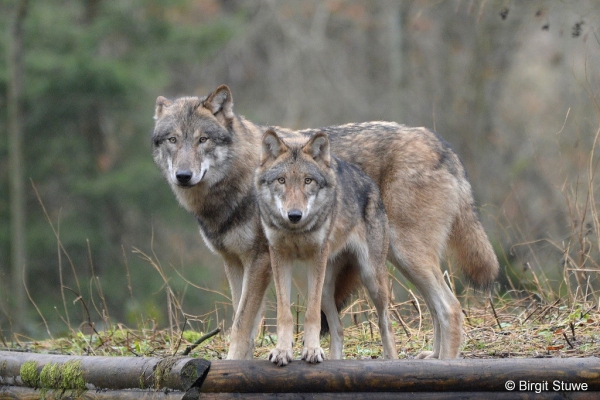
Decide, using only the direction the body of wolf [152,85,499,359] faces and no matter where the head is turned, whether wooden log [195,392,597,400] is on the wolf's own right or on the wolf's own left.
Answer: on the wolf's own left

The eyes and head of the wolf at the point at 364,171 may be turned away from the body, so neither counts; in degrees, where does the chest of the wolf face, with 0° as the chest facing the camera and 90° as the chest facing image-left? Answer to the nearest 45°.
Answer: approximately 90°

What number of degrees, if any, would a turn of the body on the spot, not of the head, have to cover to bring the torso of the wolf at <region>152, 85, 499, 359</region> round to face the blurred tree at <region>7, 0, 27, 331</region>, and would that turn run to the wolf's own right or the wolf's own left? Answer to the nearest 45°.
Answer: approximately 45° to the wolf's own right

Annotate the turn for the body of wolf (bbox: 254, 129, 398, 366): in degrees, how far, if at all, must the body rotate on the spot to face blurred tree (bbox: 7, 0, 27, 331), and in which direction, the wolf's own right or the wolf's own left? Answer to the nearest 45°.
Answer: approximately 90° to the wolf's own right

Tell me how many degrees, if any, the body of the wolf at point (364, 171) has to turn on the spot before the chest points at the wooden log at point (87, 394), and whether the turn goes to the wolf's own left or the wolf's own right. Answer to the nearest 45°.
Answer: approximately 45° to the wolf's own left

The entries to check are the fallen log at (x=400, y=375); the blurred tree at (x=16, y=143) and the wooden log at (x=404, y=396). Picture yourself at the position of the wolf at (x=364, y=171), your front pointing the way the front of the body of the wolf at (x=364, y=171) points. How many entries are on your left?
2

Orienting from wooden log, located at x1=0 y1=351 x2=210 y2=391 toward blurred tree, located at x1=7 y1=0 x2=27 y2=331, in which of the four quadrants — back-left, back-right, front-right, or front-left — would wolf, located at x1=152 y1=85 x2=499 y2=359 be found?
front-right
